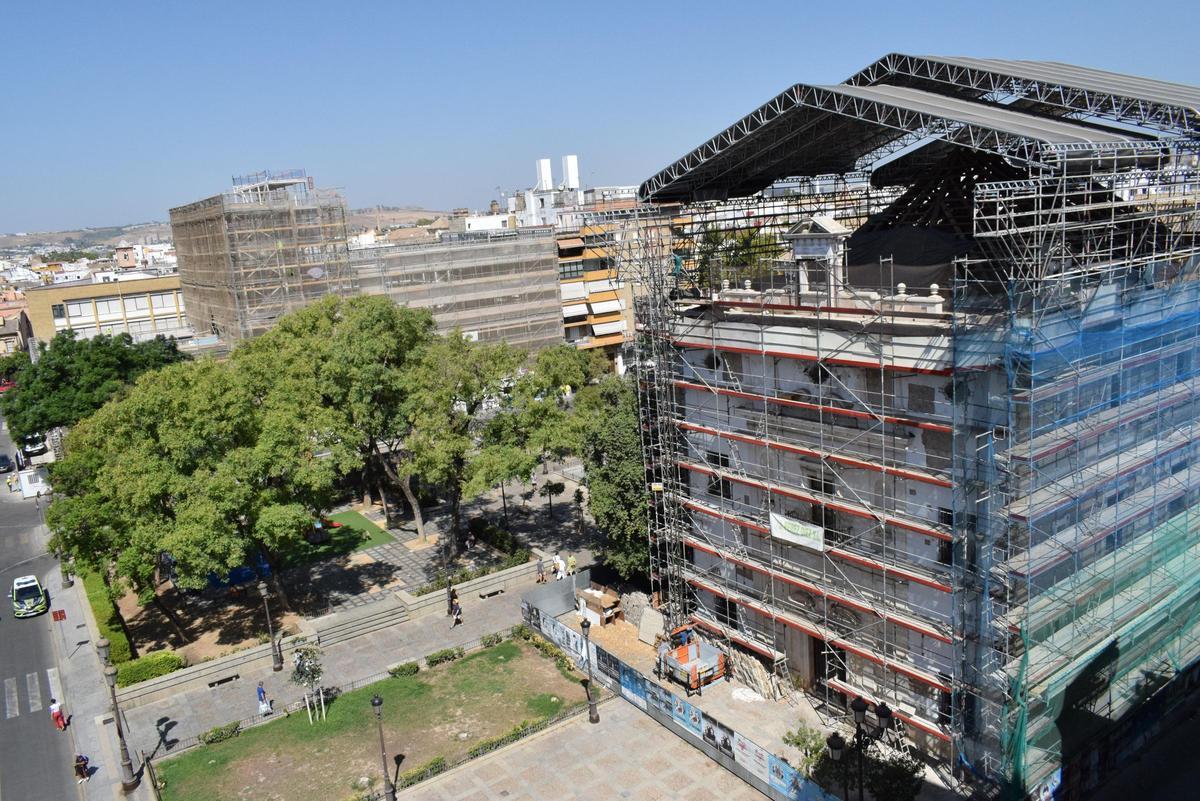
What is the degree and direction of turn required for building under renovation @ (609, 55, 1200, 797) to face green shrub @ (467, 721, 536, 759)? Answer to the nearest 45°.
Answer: approximately 45° to its right

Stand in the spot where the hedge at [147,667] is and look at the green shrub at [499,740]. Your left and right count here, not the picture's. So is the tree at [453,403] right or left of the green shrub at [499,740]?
left

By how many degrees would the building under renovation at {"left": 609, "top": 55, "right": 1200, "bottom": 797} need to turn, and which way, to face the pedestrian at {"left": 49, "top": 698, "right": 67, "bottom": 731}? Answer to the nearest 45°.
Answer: approximately 45° to its right

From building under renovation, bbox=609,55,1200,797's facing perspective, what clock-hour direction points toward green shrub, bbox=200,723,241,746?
The green shrub is roughly at 1 o'clock from the building under renovation.

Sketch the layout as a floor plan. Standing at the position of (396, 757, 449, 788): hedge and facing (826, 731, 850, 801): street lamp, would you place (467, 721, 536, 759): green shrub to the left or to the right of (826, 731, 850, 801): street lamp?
left

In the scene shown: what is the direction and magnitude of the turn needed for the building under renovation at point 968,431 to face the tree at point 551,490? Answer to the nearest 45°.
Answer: approximately 90° to its right

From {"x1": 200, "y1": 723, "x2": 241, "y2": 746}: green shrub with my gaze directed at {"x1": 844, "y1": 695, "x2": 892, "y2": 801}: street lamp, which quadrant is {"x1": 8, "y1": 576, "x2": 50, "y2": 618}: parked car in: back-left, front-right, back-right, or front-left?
back-left

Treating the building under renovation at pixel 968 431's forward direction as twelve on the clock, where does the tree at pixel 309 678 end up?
The tree is roughly at 1 o'clock from the building under renovation.

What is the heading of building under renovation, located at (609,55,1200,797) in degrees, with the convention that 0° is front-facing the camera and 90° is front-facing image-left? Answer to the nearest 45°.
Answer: approximately 45°
